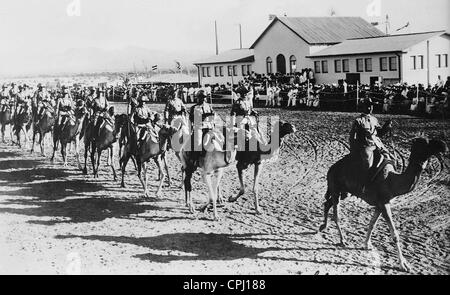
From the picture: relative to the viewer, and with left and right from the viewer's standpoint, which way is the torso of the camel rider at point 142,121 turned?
facing the viewer and to the right of the viewer

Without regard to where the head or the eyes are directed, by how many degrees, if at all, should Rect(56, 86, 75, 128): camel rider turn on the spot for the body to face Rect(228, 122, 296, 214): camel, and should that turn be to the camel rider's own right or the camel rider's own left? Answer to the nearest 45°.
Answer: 0° — they already face it

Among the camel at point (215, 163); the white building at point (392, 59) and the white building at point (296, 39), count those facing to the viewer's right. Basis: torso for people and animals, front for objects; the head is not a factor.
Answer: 1

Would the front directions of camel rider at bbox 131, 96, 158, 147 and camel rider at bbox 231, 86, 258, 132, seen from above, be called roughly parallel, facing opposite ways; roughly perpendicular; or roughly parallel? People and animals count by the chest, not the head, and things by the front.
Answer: roughly parallel

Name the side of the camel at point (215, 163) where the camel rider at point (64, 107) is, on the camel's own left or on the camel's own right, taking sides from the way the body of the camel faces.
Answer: on the camel's own left

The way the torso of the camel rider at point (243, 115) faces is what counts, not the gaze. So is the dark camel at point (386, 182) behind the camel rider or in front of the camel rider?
in front

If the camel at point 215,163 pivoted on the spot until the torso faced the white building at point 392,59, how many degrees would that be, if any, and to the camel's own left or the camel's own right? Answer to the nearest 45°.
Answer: approximately 45° to the camel's own left

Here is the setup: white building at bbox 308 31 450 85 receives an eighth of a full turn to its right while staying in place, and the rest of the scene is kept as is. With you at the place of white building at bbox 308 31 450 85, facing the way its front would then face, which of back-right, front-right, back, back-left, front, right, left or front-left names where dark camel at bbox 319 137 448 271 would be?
left

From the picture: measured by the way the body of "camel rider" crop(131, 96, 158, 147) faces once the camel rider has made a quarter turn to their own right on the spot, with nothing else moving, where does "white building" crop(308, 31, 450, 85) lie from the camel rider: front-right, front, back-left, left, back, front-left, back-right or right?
back

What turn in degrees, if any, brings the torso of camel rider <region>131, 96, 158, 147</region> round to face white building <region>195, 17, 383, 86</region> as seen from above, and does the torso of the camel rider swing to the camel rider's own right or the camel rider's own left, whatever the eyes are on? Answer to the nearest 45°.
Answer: approximately 90° to the camel rider's own left

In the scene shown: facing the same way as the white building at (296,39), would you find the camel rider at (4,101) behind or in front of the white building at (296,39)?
in front

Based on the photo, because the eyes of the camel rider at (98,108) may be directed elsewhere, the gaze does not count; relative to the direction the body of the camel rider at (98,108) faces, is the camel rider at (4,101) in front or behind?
behind

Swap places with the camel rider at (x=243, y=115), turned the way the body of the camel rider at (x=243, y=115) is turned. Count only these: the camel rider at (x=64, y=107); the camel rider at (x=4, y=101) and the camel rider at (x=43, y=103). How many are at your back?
3

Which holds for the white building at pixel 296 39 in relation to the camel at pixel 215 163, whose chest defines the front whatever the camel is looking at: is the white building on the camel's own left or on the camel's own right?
on the camel's own left

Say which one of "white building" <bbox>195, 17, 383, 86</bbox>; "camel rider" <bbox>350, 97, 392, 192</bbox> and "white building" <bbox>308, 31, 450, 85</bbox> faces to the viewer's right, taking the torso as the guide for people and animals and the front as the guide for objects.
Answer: the camel rider

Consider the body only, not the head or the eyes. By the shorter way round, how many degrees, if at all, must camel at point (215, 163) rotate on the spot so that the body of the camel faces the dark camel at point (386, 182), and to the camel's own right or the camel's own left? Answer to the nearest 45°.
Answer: approximately 45° to the camel's own right

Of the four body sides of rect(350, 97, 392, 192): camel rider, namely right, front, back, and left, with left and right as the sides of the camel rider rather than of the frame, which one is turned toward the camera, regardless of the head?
right

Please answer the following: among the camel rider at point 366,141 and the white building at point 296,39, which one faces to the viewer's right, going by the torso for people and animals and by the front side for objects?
the camel rider

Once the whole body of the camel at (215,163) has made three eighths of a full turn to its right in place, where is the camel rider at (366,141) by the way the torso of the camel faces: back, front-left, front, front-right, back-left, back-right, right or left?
left
